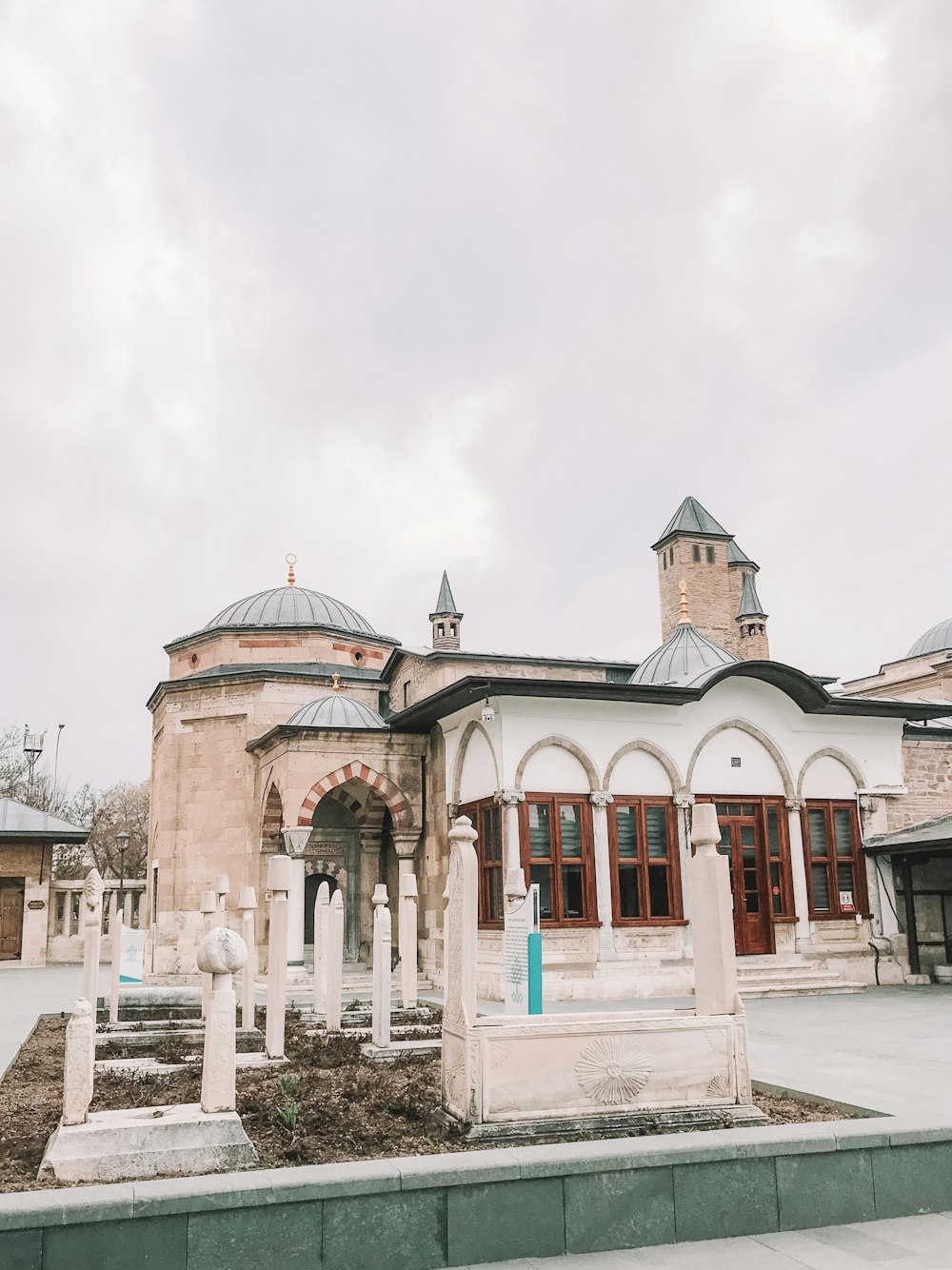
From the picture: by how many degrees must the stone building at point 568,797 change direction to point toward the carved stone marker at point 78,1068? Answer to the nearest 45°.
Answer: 0° — it already faces it

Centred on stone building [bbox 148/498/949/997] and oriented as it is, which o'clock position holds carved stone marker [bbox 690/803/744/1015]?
The carved stone marker is roughly at 12 o'clock from the stone building.

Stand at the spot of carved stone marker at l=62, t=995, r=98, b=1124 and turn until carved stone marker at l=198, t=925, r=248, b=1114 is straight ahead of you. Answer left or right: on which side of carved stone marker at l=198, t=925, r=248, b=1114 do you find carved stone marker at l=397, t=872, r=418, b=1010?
left

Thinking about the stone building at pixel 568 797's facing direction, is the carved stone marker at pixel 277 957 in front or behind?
in front

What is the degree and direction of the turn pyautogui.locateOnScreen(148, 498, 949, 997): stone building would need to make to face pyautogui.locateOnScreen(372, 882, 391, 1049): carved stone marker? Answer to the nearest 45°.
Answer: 0° — it already faces it

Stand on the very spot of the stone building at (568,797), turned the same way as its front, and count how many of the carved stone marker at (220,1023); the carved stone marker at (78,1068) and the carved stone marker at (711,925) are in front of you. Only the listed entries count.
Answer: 3

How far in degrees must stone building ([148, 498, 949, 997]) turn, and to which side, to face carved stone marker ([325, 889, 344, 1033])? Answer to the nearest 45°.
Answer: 0° — it already faces it

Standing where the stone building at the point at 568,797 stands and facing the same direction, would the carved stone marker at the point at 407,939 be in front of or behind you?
in front

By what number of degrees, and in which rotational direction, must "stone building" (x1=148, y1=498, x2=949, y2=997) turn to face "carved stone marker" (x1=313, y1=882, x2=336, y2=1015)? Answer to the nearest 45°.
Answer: approximately 45° to its right

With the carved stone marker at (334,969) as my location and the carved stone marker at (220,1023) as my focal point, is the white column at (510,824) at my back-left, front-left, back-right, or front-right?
back-left

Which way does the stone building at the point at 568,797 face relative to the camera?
toward the camera

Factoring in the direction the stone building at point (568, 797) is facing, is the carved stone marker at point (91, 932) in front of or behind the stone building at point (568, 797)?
in front

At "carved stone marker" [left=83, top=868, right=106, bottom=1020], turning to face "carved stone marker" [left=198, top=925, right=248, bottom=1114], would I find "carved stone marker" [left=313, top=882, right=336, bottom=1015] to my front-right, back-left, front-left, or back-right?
front-left

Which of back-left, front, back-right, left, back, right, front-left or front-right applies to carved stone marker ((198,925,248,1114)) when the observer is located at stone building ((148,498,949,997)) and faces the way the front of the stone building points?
front
